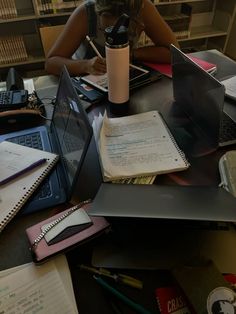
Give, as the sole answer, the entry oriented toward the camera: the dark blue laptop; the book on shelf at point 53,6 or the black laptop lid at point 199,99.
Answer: the book on shelf

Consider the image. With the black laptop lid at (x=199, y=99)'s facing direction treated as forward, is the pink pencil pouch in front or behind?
behind

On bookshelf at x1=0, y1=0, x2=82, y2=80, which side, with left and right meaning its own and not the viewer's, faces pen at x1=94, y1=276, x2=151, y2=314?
front

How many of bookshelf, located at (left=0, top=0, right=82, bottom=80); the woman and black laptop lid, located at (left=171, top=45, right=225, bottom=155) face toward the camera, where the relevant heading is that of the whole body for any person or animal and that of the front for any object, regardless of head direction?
2

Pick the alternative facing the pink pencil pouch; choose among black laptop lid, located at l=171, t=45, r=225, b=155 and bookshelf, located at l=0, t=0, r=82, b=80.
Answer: the bookshelf

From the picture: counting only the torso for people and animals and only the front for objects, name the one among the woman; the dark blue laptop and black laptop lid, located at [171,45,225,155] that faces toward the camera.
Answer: the woman

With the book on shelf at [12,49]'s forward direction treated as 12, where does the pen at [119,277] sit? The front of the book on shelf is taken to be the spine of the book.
The pen is roughly at 12 o'clock from the book on shelf.

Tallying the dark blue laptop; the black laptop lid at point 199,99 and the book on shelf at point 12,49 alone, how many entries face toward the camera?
1

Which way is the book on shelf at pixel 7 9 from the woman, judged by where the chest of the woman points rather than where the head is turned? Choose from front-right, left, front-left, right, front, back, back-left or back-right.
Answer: back-right

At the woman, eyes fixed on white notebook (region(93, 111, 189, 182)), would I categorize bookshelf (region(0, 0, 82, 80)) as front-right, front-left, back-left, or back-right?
back-right

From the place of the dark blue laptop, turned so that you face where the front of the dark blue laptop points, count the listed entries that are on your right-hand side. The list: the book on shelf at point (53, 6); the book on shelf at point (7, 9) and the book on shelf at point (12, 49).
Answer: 3

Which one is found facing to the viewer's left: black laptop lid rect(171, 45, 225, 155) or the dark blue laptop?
the dark blue laptop
